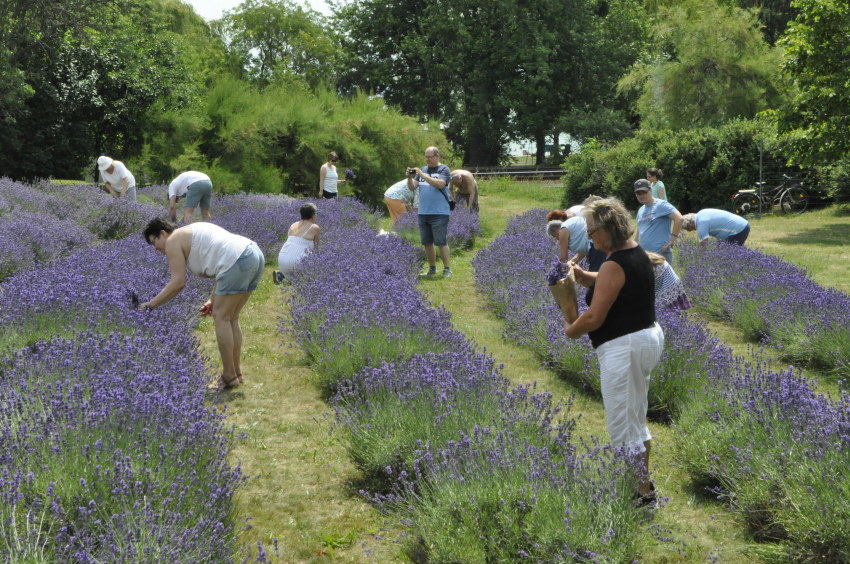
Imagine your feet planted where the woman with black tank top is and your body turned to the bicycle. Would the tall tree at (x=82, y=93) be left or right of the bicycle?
left

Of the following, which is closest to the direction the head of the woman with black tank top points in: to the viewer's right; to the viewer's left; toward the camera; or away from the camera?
to the viewer's left

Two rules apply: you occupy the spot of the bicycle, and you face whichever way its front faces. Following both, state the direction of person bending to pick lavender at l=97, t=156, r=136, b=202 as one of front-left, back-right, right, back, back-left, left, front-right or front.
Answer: back-right

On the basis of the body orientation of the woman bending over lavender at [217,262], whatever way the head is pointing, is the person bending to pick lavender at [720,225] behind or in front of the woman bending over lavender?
behind

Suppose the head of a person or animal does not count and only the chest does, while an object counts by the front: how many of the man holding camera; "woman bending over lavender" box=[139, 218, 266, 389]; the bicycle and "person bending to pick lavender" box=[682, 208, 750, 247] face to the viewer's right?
1

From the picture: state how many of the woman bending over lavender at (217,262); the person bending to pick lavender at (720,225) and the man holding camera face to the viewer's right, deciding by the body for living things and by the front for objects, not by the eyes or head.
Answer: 0

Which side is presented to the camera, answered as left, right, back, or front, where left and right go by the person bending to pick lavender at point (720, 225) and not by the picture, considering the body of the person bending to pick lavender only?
left

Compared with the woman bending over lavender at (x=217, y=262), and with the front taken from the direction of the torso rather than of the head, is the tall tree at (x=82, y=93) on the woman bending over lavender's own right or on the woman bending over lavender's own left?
on the woman bending over lavender's own right

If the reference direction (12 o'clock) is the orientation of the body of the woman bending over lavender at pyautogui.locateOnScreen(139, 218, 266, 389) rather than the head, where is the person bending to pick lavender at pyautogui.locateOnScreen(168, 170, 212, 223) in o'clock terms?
The person bending to pick lavender is roughly at 3 o'clock from the woman bending over lavender.

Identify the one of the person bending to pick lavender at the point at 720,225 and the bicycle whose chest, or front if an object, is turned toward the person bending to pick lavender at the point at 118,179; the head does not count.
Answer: the person bending to pick lavender at the point at 720,225

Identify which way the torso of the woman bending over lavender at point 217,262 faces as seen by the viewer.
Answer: to the viewer's left

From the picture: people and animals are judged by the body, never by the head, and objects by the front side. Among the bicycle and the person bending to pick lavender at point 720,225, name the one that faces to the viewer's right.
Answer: the bicycle
